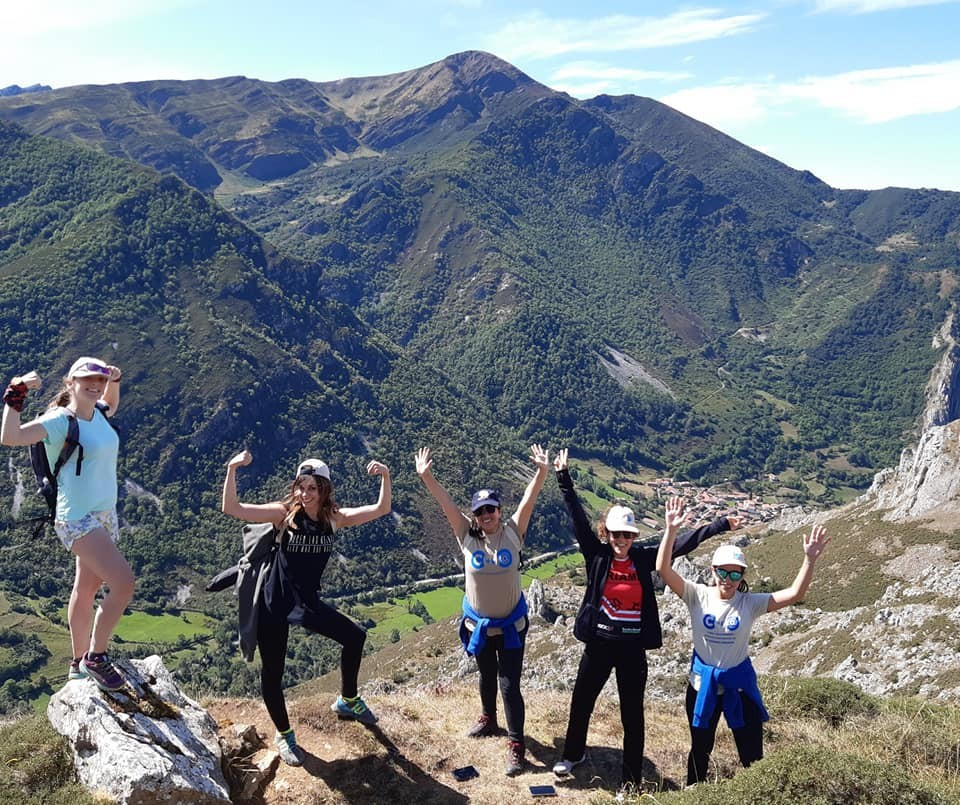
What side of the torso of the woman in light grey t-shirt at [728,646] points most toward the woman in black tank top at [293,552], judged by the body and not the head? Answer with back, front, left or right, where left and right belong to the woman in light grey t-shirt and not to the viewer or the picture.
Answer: right

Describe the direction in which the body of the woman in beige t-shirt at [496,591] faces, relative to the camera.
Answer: toward the camera

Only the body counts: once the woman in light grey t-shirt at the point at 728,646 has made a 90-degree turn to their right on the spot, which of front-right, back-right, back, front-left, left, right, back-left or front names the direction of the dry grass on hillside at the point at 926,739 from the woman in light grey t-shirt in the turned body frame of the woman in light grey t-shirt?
back-right

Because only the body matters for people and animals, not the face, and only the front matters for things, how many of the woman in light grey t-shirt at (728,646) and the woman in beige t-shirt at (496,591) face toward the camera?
2

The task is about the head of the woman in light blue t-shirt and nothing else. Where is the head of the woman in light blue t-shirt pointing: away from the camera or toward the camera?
toward the camera

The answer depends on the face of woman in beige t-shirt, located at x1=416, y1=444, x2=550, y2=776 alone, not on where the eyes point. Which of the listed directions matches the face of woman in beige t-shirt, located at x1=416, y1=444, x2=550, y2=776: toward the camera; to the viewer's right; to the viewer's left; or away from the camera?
toward the camera

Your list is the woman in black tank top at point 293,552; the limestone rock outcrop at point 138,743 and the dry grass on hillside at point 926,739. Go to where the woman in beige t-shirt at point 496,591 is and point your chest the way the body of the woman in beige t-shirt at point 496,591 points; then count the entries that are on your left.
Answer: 1

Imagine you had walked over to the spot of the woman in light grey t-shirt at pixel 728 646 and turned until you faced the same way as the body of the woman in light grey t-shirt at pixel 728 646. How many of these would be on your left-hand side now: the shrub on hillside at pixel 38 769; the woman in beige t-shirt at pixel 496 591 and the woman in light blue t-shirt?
0

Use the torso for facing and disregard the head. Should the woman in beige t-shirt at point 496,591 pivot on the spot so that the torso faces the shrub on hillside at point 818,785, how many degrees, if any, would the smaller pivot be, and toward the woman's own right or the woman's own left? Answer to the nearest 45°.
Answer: approximately 45° to the woman's own left

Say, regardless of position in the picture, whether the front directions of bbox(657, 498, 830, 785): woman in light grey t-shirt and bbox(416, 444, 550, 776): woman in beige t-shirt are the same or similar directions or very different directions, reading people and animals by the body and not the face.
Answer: same or similar directions

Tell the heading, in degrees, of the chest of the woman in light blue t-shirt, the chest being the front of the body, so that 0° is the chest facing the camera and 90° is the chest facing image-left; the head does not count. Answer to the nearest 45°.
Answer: approximately 315°

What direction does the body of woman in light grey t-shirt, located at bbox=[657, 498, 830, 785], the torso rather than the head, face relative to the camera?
toward the camera
